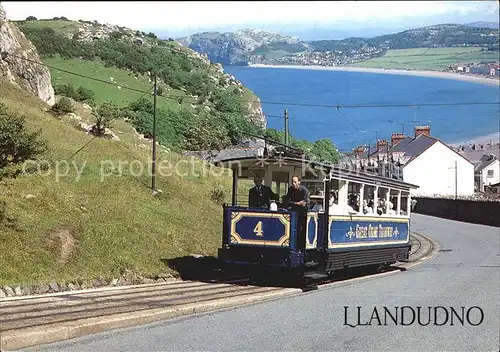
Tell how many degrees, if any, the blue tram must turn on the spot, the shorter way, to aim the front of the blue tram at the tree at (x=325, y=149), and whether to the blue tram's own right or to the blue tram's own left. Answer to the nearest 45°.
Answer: approximately 135° to the blue tram's own right

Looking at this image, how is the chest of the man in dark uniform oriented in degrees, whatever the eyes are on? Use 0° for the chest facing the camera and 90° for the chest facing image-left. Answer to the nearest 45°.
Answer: approximately 45°

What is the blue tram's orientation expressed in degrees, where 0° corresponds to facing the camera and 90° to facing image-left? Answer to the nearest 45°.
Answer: approximately 45°

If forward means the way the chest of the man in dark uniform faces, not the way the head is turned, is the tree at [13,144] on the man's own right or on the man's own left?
on the man's own right

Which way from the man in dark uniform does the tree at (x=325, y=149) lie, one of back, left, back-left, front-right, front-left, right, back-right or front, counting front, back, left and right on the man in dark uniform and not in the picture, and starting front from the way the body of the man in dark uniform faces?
back-right

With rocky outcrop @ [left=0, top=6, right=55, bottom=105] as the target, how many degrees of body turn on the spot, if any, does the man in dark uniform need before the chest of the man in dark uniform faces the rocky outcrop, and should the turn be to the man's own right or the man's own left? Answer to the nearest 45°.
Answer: approximately 90° to the man's own right

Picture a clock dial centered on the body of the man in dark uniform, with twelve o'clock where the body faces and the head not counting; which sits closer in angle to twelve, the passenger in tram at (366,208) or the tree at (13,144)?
the tree

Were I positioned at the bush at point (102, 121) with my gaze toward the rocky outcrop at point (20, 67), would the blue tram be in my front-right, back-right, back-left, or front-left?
back-left

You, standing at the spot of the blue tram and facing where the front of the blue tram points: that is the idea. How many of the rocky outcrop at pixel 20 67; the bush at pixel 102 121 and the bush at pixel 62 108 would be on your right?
3

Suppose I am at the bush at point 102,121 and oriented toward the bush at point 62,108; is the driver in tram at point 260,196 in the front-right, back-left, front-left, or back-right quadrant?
back-left

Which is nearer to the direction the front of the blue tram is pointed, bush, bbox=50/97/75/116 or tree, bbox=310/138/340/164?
the bush

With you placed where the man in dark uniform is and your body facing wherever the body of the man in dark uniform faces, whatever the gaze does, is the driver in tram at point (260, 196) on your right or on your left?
on your right
